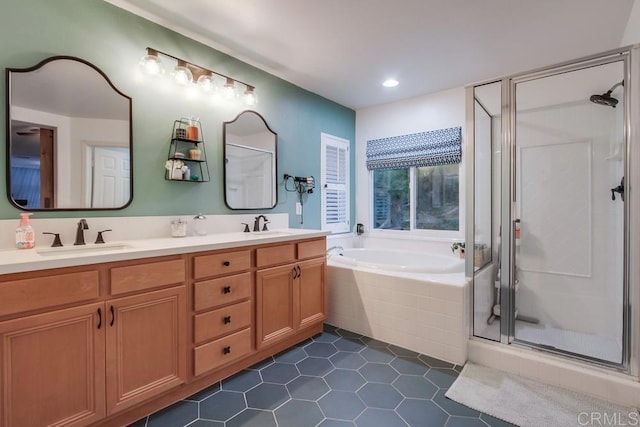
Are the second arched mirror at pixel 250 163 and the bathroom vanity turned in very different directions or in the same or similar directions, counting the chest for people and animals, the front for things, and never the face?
same or similar directions

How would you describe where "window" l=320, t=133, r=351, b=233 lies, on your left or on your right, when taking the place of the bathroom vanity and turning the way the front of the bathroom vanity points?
on your left

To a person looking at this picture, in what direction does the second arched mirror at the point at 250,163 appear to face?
facing the viewer and to the right of the viewer

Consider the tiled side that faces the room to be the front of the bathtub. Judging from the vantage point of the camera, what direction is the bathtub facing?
facing the viewer and to the left of the viewer

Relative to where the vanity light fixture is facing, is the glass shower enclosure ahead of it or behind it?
ahead

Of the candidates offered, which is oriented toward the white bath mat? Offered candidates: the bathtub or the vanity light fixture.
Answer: the vanity light fixture

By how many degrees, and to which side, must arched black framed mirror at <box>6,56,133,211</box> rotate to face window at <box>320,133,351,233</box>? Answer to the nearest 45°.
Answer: approximately 45° to its left

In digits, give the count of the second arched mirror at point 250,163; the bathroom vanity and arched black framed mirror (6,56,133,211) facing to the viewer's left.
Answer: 0

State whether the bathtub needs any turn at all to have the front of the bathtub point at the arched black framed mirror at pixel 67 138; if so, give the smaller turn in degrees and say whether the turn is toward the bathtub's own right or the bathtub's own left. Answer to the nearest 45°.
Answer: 0° — it already faces it

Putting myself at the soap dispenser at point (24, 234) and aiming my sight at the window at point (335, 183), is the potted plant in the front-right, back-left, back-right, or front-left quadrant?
front-right

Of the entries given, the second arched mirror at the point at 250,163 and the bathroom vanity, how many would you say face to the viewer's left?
0

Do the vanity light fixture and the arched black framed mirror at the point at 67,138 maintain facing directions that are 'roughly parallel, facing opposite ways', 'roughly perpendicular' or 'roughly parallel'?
roughly parallel

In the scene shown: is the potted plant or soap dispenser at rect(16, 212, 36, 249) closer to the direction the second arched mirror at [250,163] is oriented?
the potted plant

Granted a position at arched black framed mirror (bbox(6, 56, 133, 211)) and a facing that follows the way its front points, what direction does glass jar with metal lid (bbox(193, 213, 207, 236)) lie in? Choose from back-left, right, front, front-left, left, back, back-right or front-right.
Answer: front-left

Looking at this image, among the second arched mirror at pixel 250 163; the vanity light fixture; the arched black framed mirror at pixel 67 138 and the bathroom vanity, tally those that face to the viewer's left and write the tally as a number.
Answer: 0

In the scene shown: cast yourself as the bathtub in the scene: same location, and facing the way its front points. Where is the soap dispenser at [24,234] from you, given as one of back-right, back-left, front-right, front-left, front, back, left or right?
front

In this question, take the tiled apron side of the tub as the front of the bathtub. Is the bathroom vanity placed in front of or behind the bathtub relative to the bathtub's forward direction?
in front

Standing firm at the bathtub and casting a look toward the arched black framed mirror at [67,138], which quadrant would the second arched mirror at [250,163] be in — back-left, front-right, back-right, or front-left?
front-right

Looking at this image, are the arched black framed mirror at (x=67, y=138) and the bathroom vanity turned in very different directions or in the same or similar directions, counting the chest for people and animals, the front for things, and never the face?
same or similar directions
